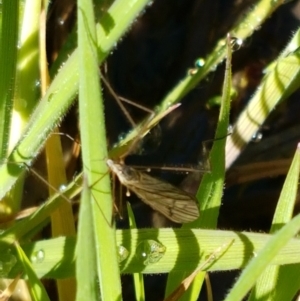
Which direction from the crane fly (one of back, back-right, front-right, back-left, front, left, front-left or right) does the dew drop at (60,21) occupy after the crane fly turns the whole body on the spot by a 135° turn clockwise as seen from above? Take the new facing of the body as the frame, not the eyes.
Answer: front-left

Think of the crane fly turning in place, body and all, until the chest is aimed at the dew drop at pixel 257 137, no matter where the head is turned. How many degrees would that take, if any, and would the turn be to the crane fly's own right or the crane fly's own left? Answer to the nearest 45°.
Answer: approximately 135° to the crane fly's own right

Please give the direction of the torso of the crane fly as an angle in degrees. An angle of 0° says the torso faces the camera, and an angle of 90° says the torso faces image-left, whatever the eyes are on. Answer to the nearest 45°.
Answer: approximately 90°
